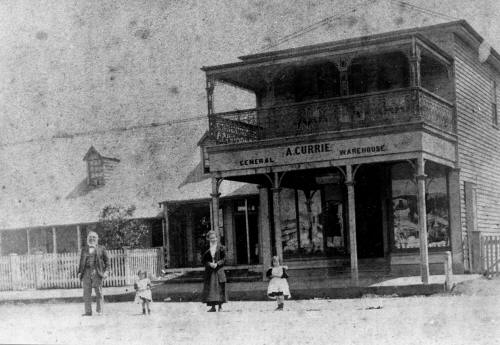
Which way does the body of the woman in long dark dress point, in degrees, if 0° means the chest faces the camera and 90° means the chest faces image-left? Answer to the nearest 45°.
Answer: approximately 0°

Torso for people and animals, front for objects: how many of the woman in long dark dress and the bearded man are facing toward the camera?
2
